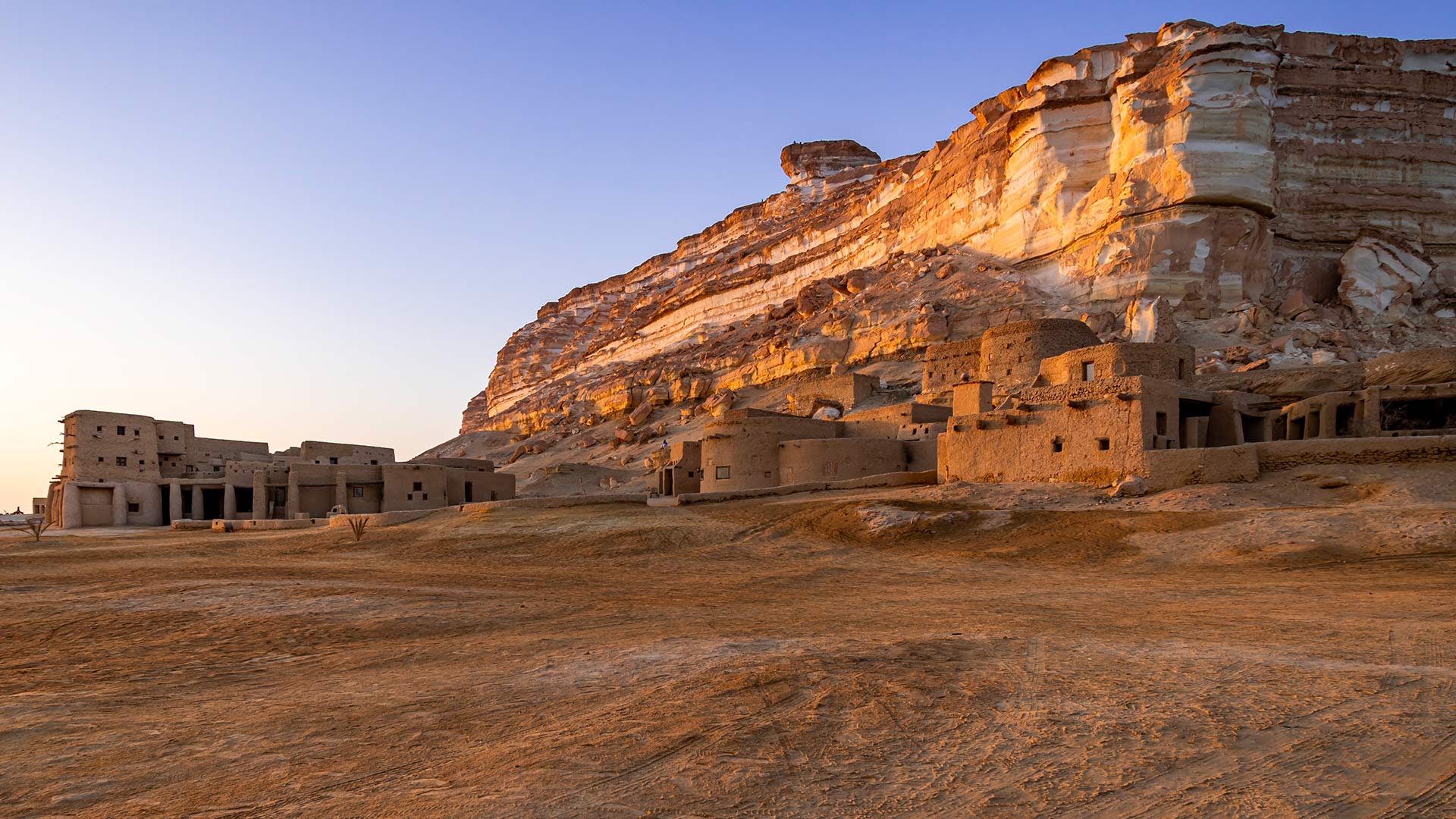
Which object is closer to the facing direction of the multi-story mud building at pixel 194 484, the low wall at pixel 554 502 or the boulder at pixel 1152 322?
the low wall

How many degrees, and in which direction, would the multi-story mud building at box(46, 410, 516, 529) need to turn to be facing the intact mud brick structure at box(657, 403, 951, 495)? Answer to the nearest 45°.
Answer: approximately 45° to its left

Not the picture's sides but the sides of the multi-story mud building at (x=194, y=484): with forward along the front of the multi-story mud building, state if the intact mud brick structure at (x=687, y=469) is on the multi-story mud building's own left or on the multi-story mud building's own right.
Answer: on the multi-story mud building's own left

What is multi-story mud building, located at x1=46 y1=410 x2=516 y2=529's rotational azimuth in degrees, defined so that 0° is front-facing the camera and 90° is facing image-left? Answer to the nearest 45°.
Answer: approximately 0°

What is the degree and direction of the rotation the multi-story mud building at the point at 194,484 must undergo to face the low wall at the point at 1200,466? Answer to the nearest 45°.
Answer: approximately 45° to its left

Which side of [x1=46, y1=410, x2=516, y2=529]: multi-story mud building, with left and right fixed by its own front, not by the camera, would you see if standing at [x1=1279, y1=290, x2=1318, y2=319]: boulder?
left

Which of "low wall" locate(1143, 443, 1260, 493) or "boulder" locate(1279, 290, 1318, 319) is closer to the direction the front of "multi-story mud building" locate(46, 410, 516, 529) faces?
the low wall
